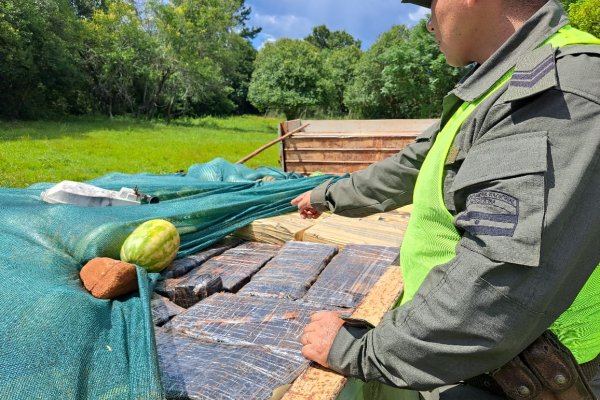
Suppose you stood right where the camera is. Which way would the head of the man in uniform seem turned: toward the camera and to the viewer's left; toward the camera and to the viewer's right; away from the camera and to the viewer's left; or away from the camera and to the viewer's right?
away from the camera and to the viewer's left

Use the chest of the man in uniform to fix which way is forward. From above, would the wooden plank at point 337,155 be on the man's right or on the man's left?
on the man's right

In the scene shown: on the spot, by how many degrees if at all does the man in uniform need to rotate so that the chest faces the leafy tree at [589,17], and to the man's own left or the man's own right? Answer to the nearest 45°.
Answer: approximately 90° to the man's own right

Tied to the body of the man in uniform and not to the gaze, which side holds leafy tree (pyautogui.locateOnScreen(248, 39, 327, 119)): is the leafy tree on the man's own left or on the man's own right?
on the man's own right

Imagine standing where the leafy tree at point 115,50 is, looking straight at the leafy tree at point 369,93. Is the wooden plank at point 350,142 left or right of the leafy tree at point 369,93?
right

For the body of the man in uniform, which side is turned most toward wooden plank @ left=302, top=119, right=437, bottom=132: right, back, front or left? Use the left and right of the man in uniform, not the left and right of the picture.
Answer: right

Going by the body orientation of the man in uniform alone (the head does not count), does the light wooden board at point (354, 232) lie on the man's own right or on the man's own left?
on the man's own right

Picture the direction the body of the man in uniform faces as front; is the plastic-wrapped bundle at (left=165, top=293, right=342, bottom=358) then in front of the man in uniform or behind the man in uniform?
in front

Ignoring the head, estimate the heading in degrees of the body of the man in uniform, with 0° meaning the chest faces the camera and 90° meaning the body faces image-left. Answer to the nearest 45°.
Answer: approximately 90°

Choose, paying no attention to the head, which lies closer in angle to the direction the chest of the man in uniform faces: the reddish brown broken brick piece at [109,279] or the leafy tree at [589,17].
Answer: the reddish brown broken brick piece
